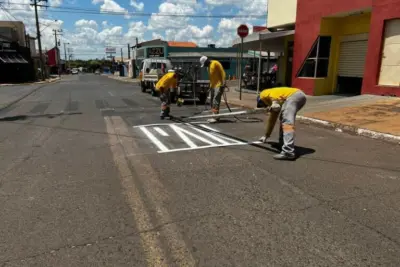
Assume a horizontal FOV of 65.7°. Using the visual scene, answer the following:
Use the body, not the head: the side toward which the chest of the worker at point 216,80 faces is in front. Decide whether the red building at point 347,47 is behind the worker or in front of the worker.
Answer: behind

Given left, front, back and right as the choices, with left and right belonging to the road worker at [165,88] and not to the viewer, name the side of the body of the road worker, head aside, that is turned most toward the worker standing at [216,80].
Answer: front

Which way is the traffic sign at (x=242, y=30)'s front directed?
toward the camera

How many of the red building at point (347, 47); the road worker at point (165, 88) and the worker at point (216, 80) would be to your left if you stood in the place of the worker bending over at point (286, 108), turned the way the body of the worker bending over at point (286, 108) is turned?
0

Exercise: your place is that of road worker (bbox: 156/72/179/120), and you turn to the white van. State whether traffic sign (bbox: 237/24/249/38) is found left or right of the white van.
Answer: right

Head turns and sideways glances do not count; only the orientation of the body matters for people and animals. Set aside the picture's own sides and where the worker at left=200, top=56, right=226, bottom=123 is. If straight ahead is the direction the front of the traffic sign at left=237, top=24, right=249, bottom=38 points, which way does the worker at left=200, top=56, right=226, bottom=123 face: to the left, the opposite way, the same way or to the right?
to the right

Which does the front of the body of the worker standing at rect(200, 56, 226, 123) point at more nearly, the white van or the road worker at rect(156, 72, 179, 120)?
the road worker

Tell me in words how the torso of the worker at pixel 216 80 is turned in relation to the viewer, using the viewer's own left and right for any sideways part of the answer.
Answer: facing to the left of the viewer

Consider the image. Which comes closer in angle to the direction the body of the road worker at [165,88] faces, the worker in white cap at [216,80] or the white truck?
the worker in white cap

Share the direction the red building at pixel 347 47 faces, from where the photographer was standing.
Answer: facing the viewer and to the left of the viewer

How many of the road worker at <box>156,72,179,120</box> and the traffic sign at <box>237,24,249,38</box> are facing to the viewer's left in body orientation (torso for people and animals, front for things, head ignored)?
0

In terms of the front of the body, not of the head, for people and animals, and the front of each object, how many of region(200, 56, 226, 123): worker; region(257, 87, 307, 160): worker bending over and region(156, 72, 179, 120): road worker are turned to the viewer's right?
1

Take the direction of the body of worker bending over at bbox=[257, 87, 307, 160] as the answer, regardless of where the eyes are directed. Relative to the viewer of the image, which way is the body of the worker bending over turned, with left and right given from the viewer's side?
facing to the left of the viewer

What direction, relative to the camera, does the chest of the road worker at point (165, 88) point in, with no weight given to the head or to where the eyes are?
to the viewer's right

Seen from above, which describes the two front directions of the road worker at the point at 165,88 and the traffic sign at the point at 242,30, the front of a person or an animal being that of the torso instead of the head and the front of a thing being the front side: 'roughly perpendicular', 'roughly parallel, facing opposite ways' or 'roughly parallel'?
roughly perpendicular

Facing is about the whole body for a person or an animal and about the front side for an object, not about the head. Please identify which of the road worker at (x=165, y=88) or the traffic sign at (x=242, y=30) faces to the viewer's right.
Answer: the road worker
